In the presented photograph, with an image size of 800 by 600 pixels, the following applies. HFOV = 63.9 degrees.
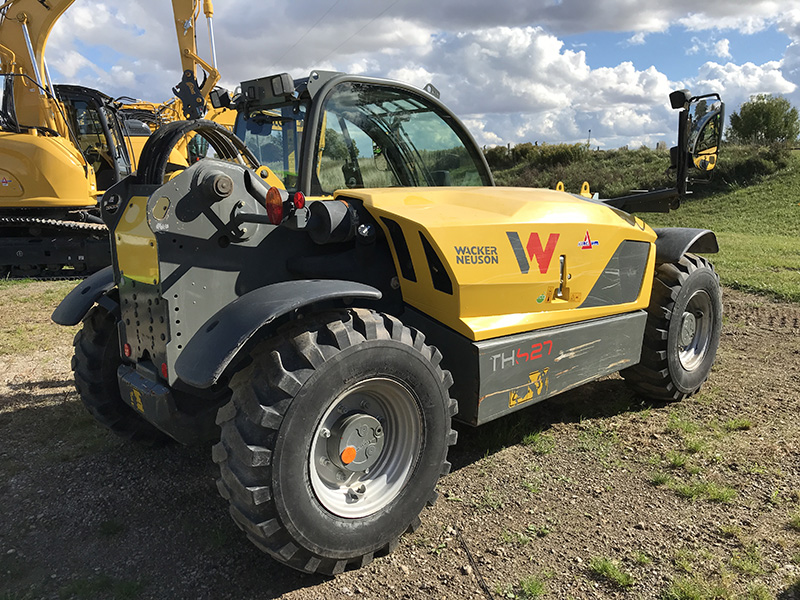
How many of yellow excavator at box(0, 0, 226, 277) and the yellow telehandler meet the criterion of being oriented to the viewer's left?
0

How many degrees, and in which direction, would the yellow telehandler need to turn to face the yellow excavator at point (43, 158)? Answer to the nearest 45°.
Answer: approximately 90° to its left

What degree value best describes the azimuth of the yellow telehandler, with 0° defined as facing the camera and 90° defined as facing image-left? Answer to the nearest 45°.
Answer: approximately 225°

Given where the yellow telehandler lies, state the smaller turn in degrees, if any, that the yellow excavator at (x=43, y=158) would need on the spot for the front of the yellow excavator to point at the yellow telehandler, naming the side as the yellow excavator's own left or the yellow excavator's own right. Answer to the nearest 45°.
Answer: approximately 90° to the yellow excavator's own right
